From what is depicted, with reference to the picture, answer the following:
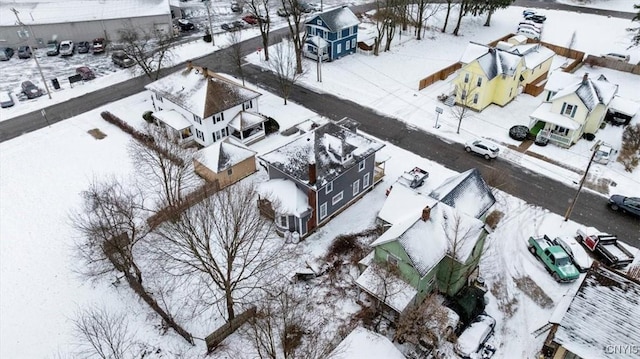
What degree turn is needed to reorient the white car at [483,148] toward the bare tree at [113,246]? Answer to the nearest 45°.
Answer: approximately 90° to its left

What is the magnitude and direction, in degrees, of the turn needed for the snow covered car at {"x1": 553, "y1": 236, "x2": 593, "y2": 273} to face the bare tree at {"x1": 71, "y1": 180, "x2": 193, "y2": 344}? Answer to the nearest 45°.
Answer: approximately 90° to its right

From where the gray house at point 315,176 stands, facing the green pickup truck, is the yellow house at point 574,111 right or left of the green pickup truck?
left

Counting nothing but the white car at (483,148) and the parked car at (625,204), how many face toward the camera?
0

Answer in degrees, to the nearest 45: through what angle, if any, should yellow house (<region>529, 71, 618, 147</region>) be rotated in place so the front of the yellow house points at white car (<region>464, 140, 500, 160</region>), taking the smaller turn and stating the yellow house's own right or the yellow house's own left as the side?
0° — it already faces it

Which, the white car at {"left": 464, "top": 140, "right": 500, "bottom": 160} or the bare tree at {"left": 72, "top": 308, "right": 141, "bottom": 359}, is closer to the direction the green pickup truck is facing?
the bare tree

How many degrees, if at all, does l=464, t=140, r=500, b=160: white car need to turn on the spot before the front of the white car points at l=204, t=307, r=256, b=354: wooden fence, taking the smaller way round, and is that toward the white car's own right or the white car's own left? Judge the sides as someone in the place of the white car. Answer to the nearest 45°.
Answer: approximately 90° to the white car's own left

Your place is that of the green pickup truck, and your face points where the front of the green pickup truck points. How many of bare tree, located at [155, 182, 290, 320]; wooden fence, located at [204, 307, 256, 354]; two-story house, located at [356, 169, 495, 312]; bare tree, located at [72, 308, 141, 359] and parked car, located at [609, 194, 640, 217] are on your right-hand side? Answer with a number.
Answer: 4

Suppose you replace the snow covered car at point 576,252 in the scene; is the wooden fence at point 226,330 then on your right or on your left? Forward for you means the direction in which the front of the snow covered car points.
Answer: on your right

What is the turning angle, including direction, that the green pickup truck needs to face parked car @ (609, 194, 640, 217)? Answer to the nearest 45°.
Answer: approximately 135° to its left

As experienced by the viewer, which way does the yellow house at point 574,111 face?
facing the viewer and to the left of the viewer

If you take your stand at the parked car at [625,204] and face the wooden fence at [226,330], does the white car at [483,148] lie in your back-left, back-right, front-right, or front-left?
front-right

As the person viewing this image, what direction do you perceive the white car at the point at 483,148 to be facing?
facing away from the viewer and to the left of the viewer

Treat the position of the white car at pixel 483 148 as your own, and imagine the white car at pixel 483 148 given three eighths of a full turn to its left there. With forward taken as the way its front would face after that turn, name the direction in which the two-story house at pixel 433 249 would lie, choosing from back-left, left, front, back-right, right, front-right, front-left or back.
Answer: front

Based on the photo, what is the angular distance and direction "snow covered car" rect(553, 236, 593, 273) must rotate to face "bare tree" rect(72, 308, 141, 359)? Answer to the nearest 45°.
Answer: approximately 90° to its right

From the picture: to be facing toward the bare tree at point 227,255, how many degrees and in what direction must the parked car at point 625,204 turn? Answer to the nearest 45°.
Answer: approximately 90° to its left

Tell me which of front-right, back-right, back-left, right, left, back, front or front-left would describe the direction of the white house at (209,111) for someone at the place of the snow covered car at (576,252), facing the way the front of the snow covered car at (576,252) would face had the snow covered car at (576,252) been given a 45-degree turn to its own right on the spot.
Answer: right

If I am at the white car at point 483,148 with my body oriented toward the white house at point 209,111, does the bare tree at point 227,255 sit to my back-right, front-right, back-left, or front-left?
front-left
